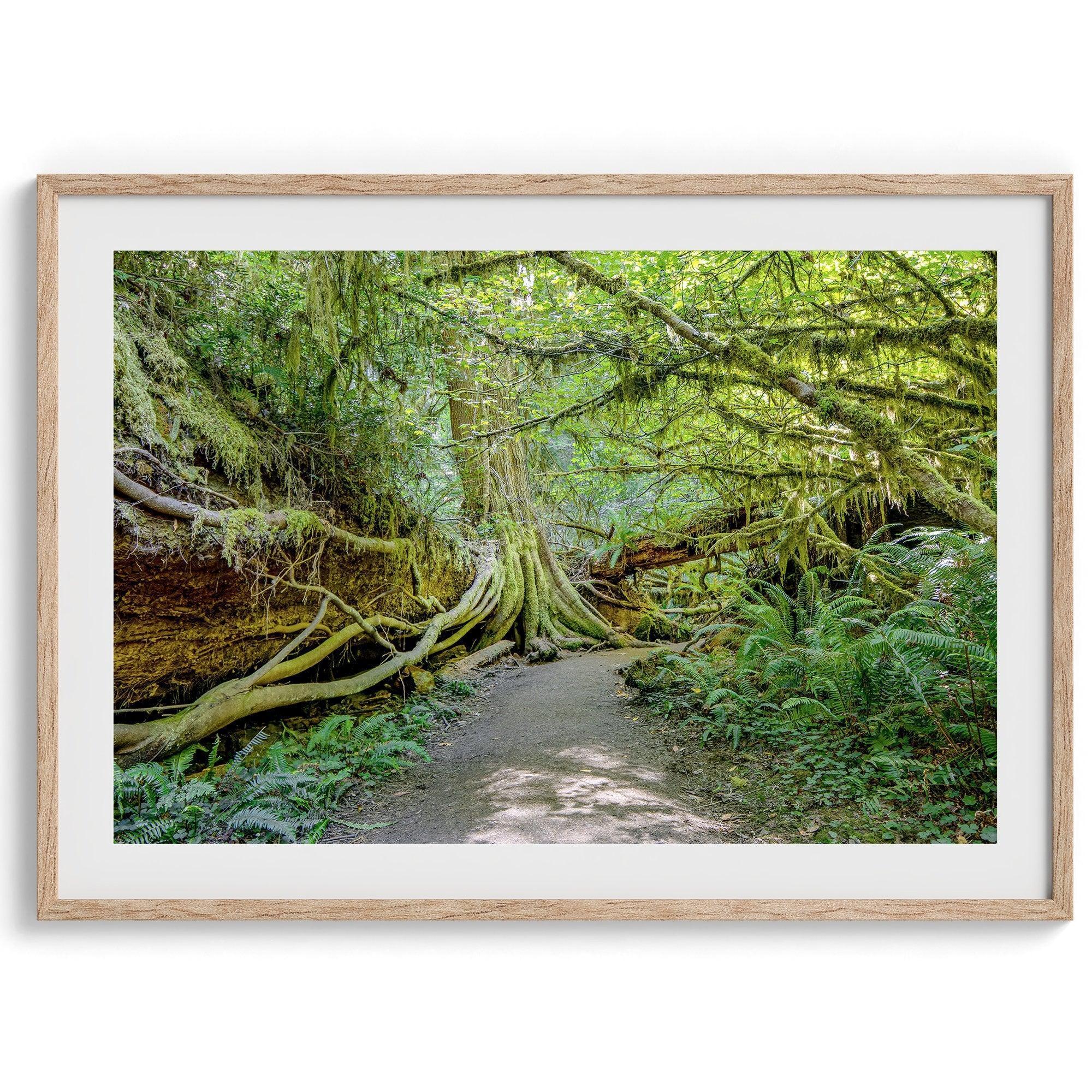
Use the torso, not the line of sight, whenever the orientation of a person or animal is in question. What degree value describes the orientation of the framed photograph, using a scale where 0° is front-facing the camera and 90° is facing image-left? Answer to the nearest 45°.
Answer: approximately 0°
